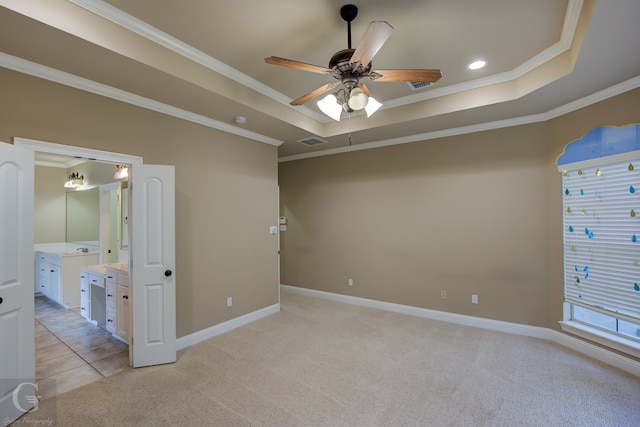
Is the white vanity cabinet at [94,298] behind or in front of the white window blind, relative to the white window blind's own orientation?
in front

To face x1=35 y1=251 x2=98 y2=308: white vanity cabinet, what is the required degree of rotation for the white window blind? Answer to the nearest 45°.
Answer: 0° — it already faces it

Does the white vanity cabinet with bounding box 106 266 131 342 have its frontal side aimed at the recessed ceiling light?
no

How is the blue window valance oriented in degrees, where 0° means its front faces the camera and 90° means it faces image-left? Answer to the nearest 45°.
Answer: approximately 45°

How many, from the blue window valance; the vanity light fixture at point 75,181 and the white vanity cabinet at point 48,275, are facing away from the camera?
0

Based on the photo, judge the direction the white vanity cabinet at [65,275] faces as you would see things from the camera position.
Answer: facing the viewer and to the left of the viewer

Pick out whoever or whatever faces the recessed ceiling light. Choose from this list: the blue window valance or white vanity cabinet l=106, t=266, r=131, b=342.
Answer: the blue window valance

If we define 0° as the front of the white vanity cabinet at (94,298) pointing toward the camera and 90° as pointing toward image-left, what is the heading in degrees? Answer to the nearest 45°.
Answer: approximately 45°

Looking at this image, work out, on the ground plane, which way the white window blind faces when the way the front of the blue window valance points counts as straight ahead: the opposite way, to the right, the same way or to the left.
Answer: the same way

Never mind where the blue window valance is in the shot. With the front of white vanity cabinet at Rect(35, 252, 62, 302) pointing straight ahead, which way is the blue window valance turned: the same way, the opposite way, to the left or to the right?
to the right

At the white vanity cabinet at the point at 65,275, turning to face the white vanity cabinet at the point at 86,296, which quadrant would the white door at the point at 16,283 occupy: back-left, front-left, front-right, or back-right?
front-right

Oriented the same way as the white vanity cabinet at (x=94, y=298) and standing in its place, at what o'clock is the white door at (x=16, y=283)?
The white door is roughly at 11 o'clock from the white vanity cabinet.

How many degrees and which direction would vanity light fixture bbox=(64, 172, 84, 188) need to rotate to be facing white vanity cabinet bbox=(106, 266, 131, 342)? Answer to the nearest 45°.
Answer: approximately 45° to its left

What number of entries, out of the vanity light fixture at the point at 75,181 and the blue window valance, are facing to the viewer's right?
0
